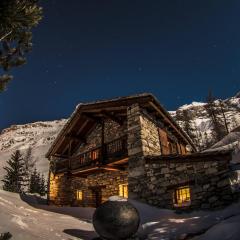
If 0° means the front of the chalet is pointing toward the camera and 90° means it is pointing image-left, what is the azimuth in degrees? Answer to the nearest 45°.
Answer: approximately 45°

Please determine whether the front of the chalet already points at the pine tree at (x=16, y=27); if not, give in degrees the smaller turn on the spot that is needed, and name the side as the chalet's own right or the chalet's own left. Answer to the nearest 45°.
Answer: approximately 45° to the chalet's own left
